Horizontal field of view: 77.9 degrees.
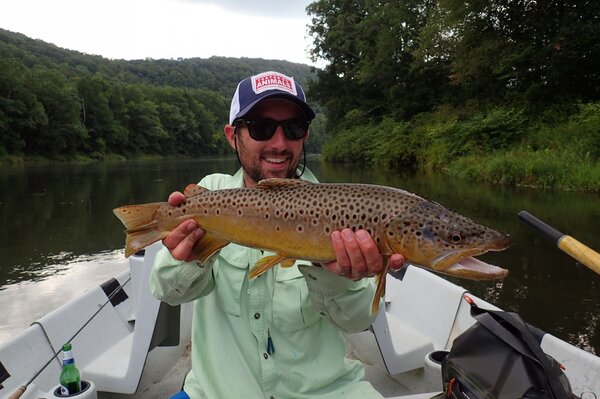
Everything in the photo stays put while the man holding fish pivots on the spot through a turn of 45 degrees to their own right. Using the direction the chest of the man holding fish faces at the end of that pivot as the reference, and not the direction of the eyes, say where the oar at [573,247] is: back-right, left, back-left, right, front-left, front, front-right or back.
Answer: back-left

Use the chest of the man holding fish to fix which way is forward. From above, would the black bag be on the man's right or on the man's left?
on the man's left

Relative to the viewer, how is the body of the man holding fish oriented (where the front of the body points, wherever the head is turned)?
toward the camera

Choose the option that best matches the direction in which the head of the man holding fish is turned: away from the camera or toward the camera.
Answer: toward the camera

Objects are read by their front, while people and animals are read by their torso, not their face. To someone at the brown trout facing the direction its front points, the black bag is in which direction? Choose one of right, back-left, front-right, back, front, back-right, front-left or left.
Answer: front

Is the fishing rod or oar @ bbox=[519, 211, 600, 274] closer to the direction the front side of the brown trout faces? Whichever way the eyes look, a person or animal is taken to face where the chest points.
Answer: the oar

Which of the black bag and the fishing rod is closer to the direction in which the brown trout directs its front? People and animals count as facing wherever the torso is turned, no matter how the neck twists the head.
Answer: the black bag

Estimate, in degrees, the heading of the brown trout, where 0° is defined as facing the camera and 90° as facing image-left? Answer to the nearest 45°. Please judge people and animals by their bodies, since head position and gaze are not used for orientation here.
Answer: approximately 270°

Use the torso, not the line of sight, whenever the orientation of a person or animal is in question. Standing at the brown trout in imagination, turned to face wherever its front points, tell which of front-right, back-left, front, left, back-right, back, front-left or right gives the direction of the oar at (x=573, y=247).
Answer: front

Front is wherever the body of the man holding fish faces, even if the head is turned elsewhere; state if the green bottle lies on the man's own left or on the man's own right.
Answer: on the man's own right
